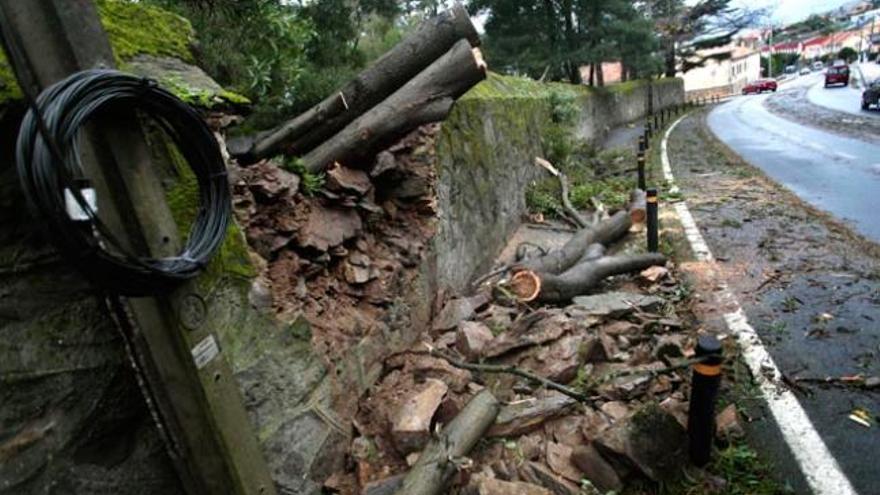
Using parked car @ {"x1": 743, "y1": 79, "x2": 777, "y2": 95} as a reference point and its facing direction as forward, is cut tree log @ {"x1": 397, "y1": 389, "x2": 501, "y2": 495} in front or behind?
in front

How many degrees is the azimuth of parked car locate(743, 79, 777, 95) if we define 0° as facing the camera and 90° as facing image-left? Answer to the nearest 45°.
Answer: approximately 45°

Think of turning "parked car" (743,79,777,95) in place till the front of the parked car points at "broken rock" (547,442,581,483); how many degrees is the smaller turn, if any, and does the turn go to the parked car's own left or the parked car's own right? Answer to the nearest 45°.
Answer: approximately 45° to the parked car's own left

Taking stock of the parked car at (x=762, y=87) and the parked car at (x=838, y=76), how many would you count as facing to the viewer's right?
0

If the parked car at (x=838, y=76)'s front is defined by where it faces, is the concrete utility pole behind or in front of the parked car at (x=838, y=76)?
in front

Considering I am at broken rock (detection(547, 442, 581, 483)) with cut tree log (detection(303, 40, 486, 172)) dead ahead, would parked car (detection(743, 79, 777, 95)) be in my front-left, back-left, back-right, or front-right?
front-right

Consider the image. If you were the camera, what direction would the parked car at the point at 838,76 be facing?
facing the viewer and to the left of the viewer
